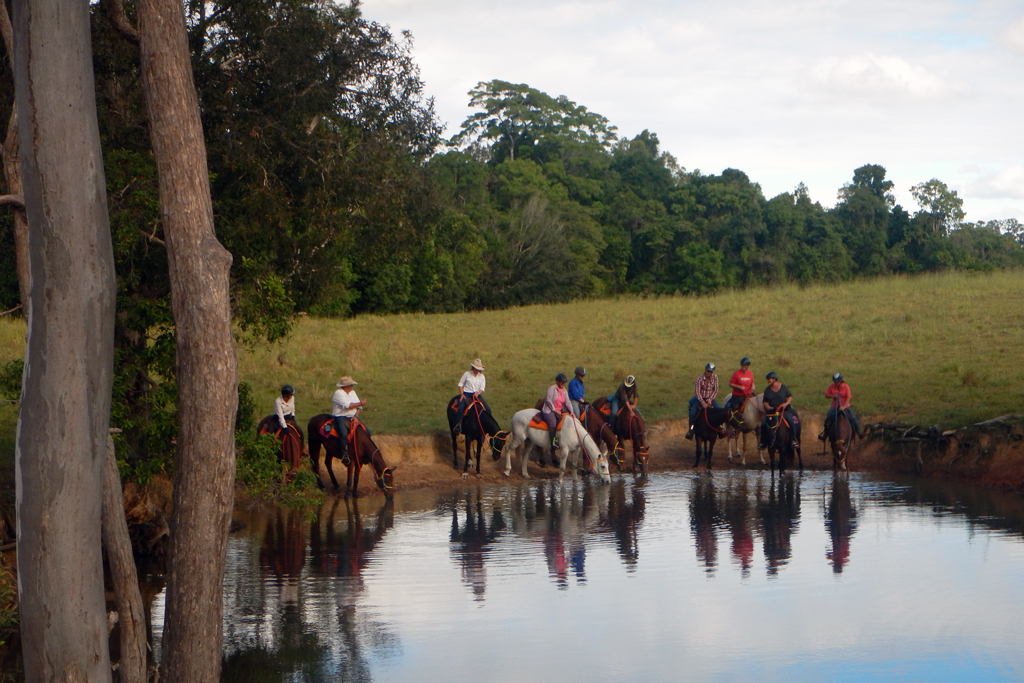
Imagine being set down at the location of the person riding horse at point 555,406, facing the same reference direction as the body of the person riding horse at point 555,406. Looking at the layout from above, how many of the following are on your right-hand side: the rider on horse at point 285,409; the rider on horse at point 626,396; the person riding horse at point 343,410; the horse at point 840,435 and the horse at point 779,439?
2

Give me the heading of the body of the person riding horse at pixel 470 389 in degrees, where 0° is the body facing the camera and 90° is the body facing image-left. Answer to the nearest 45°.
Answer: approximately 315°

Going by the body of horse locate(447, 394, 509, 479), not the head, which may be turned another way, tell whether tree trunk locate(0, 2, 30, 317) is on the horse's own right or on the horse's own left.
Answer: on the horse's own right

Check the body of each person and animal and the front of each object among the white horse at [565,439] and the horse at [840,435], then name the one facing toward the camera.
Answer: the horse

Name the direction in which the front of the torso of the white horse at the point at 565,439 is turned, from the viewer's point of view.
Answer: to the viewer's right

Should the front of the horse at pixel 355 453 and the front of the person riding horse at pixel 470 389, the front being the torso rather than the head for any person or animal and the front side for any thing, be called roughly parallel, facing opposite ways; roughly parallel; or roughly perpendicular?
roughly parallel

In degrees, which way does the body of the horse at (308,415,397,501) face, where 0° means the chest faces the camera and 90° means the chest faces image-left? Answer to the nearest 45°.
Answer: approximately 315°

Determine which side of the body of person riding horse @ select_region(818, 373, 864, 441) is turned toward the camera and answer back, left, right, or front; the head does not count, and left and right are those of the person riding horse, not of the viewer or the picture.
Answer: front

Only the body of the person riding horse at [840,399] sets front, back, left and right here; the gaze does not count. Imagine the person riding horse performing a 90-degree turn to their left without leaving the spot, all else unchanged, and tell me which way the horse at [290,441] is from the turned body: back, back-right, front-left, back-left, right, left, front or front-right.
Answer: back-right

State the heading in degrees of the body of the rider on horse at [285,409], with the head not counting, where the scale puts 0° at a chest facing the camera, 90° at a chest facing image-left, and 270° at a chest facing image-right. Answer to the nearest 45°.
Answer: approximately 315°

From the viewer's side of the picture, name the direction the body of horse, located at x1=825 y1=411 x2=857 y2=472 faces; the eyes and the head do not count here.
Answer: toward the camera

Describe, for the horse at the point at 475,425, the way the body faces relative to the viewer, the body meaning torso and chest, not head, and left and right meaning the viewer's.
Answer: facing the viewer and to the right of the viewer

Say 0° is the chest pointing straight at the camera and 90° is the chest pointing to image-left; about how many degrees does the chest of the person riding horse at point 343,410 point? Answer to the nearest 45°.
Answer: approximately 315°

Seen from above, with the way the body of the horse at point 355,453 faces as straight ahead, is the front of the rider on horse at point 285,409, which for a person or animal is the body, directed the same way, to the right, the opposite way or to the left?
the same way
